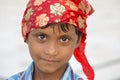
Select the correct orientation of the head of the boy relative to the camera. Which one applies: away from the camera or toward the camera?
toward the camera

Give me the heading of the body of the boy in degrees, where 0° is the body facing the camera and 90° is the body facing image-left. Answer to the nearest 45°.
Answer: approximately 0°
